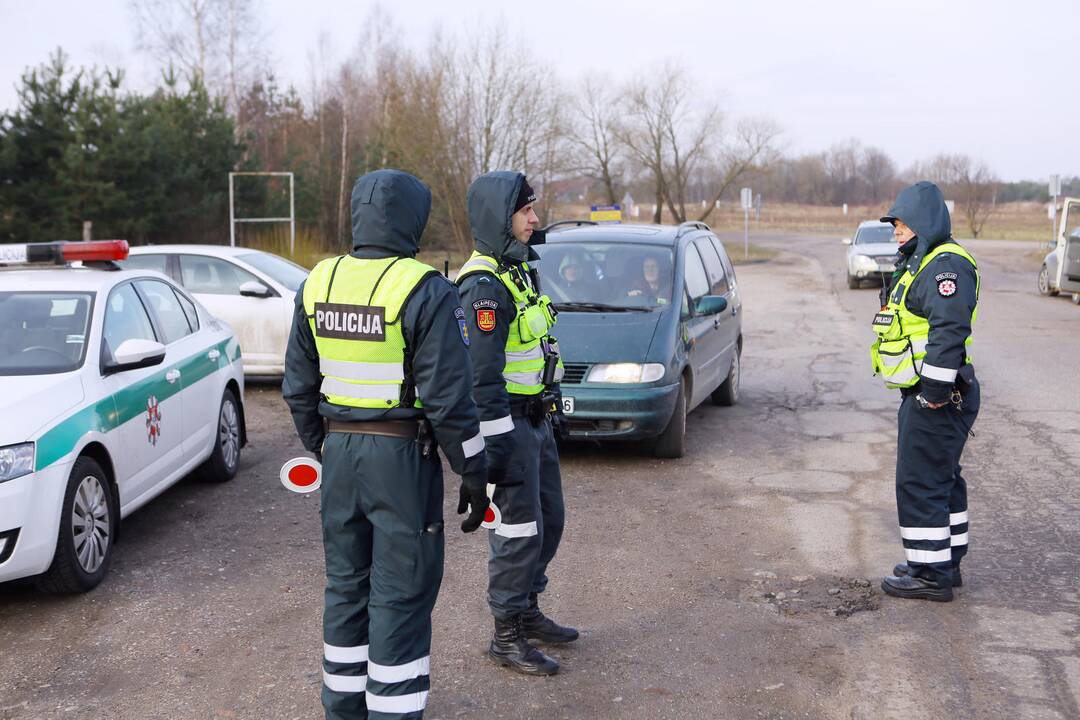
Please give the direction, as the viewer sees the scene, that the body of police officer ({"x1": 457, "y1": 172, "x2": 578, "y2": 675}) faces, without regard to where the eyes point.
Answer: to the viewer's right

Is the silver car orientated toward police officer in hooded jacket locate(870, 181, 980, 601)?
yes

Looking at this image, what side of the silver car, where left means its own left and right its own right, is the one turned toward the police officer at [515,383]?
front

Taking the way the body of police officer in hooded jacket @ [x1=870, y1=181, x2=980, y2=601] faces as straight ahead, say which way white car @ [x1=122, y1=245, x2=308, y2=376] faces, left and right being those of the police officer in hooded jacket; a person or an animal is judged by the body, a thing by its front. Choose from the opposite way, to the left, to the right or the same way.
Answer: the opposite way

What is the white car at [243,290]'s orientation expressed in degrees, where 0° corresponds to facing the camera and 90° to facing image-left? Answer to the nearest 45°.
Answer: approximately 315°

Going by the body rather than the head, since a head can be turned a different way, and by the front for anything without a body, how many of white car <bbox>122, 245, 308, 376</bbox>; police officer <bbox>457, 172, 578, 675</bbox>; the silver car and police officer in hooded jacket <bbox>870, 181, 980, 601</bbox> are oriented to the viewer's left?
1

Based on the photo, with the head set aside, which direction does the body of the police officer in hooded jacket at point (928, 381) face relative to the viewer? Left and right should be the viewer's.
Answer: facing to the left of the viewer

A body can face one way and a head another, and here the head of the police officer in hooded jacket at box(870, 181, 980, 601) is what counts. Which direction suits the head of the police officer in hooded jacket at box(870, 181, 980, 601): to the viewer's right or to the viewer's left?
to the viewer's left

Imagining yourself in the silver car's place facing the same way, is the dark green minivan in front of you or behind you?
in front

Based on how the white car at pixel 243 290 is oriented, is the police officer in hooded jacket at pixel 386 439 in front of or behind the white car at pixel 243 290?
in front

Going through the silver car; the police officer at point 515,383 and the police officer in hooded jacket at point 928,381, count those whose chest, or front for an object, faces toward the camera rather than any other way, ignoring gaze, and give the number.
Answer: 1

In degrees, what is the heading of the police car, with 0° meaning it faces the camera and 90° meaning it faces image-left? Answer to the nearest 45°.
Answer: approximately 45°

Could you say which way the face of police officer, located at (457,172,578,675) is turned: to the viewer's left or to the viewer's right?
to the viewer's right

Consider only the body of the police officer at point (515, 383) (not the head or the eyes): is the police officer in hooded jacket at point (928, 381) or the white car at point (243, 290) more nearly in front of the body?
the police officer in hooded jacket

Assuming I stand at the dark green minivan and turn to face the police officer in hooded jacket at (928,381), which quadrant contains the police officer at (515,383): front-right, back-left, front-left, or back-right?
front-right

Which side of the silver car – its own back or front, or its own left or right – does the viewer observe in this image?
front
